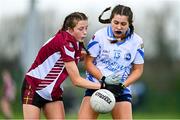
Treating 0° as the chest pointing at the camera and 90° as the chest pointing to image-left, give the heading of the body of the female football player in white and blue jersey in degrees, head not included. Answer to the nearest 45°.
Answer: approximately 0°
